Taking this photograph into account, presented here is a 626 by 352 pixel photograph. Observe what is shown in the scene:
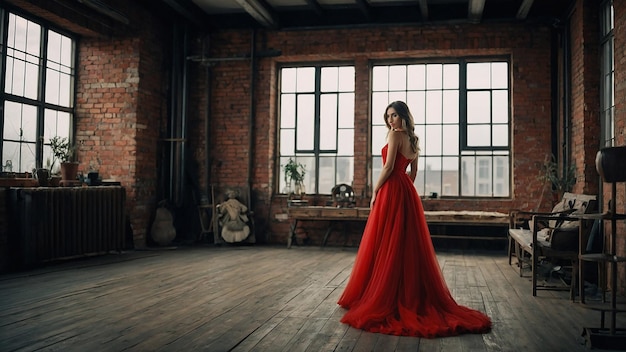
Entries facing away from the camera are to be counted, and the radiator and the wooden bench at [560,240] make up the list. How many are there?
0

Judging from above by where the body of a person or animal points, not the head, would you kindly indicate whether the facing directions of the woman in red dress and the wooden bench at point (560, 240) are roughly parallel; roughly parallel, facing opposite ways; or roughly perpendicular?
roughly perpendicular

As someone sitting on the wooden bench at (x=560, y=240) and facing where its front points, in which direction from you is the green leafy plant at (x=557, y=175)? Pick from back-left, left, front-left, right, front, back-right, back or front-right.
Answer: back-right

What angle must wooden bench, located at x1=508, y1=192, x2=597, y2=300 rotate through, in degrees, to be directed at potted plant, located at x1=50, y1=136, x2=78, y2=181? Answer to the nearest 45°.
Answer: approximately 45° to its right

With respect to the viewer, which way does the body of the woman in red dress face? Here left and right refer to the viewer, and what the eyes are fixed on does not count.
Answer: facing away from the viewer and to the left of the viewer

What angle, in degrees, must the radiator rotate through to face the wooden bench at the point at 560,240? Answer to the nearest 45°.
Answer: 0° — it already faces it

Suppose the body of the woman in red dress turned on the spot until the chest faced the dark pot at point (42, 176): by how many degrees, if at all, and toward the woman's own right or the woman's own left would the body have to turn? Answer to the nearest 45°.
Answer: approximately 45° to the woman's own left

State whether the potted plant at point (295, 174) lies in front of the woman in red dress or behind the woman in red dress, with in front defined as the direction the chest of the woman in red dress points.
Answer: in front

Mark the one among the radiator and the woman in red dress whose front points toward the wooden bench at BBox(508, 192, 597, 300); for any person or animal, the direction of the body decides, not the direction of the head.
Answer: the radiator

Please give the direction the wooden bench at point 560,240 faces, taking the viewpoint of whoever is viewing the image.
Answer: facing the viewer and to the left of the viewer

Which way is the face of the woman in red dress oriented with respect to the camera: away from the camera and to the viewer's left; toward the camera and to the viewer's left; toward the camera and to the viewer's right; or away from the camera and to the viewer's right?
toward the camera and to the viewer's left

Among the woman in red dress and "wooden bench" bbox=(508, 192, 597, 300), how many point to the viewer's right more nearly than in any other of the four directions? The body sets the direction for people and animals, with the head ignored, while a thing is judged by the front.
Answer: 0

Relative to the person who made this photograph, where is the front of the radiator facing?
facing the viewer and to the right of the viewer

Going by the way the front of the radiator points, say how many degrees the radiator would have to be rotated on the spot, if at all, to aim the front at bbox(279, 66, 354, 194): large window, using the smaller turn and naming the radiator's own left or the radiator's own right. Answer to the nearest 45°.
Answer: approximately 45° to the radiator's own left

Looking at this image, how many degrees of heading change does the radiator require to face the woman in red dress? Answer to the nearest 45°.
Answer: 0° — it already faces them
